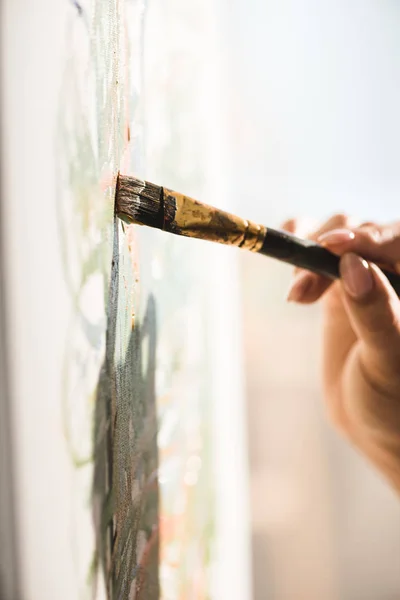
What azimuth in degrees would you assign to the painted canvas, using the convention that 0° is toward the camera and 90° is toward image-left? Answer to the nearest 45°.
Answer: approximately 315°
